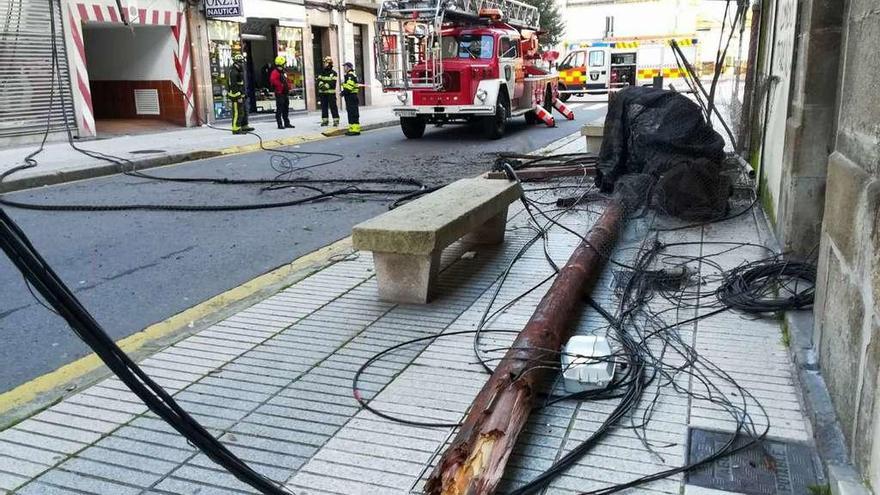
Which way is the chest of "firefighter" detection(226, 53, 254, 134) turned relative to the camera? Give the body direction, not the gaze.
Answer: to the viewer's right

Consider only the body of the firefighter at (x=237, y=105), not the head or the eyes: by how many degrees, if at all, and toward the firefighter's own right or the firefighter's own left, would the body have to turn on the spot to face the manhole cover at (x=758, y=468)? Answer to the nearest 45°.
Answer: approximately 90° to the firefighter's own right

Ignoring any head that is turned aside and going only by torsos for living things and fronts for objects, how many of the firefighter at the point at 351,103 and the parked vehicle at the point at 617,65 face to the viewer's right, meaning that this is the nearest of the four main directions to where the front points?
0

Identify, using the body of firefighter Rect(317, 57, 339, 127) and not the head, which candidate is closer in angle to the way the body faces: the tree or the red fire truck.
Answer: the red fire truck

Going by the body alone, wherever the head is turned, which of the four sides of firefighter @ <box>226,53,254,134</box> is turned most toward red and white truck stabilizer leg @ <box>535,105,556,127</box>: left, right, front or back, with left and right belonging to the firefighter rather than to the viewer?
front

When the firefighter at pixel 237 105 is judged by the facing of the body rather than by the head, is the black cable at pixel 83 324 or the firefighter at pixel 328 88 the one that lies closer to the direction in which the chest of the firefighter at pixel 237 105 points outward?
the firefighter

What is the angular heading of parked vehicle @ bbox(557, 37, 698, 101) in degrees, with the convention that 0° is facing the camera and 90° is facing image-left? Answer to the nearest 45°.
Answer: approximately 90°

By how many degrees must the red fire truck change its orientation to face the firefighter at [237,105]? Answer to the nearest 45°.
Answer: approximately 45° to its right
